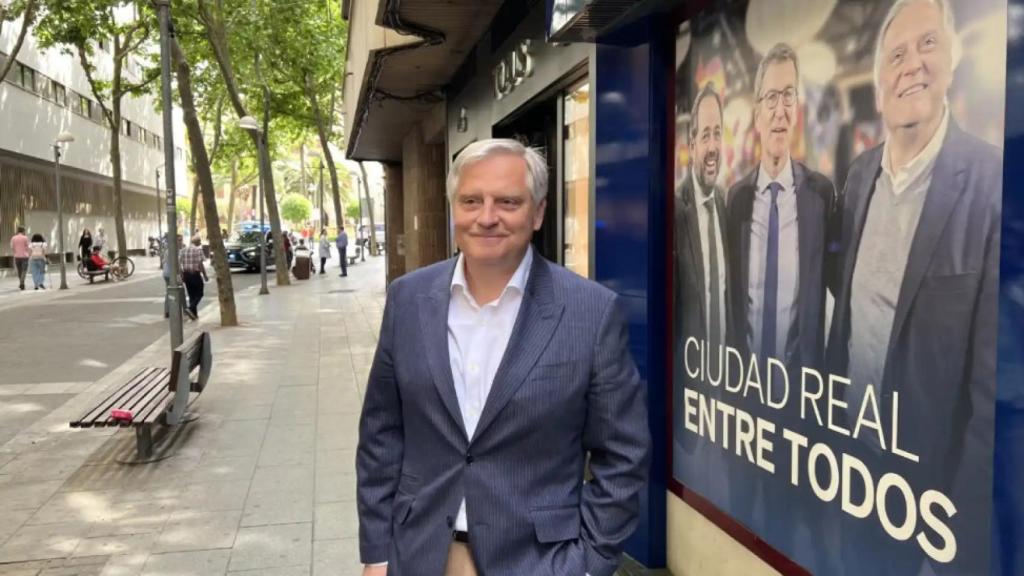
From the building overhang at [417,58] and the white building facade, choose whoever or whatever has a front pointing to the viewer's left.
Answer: the building overhang

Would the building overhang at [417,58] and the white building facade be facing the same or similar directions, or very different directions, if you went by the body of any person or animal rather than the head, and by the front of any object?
very different directions

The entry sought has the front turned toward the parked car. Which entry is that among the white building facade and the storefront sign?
the white building facade

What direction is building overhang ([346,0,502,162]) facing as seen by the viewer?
to the viewer's left

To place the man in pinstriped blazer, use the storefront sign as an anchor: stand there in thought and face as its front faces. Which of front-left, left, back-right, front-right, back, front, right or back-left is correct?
front-left

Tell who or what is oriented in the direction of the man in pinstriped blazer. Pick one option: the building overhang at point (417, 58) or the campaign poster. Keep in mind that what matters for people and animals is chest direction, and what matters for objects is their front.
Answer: the campaign poster

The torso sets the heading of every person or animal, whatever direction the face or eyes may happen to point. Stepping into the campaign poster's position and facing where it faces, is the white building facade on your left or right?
on your right

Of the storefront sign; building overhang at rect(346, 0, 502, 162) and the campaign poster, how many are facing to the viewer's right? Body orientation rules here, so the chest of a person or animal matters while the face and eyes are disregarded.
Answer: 0

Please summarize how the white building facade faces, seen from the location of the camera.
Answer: facing the viewer and to the right of the viewer

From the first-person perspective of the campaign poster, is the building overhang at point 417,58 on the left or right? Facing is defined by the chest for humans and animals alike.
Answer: on its right

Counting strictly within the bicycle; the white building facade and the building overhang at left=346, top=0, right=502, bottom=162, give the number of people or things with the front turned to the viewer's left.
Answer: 1

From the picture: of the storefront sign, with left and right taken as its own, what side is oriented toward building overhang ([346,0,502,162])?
right
